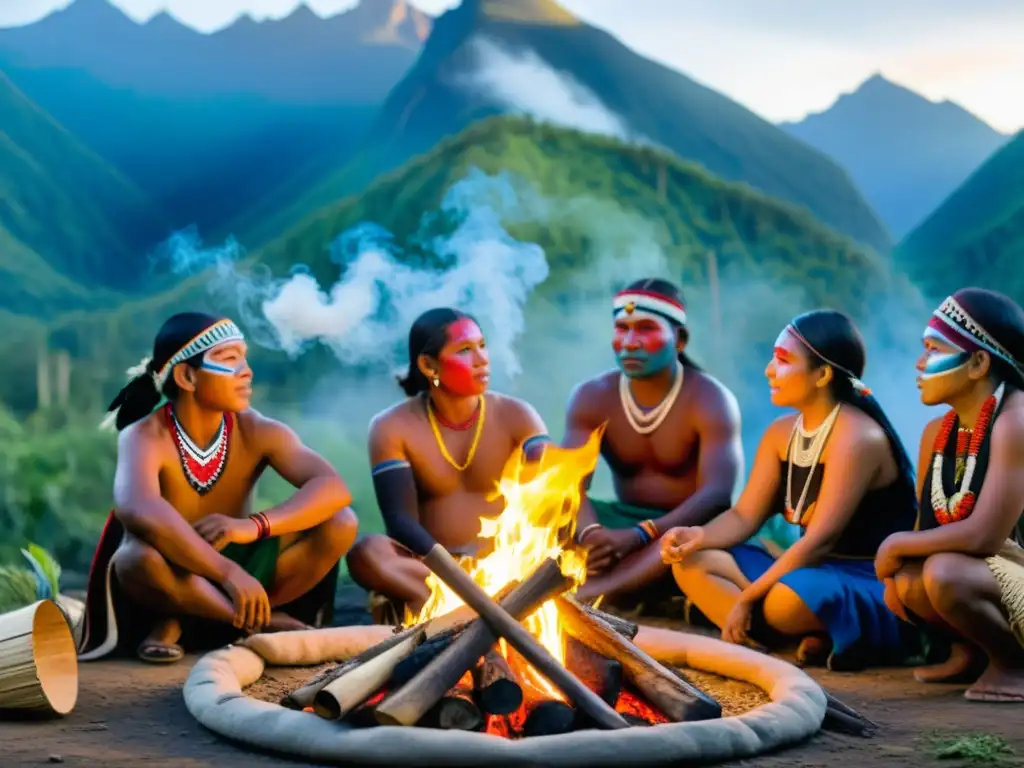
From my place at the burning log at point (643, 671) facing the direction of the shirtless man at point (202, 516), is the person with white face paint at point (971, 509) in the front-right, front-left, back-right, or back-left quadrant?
back-right

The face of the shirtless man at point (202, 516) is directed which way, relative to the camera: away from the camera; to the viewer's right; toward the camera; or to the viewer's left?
to the viewer's right

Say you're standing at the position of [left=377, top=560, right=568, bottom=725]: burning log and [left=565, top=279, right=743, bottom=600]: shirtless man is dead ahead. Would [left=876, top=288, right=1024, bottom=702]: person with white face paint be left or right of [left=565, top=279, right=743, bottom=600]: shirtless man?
right

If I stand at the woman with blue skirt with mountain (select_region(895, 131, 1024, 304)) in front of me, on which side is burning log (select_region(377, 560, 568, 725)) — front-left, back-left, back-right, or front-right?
back-left

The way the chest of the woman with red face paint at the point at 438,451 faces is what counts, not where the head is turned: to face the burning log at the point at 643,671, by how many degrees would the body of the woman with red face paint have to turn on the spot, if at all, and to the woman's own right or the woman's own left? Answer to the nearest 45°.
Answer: approximately 45° to the woman's own left

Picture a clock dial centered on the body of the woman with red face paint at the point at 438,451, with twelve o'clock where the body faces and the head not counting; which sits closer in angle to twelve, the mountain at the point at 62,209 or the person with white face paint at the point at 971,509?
the person with white face paint

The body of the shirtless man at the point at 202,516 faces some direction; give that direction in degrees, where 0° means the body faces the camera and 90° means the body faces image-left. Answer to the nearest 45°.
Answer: approximately 315°

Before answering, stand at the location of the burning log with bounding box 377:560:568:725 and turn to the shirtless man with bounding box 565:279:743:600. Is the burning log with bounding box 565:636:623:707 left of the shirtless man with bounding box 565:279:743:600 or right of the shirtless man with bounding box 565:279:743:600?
right

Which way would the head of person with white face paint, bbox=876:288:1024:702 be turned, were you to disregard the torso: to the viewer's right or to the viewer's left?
to the viewer's left

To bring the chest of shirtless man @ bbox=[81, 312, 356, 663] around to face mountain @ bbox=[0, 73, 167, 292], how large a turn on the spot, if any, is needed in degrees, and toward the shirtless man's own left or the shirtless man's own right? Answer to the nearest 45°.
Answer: approximately 135° to the shirtless man's own left
